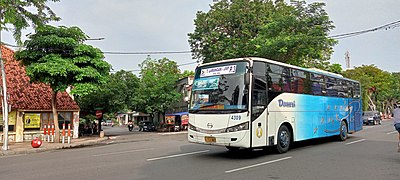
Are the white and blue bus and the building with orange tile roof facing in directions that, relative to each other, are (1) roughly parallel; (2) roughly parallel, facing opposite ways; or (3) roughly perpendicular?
roughly perpendicular

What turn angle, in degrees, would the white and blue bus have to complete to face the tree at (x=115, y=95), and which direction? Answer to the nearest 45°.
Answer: approximately 90° to its right

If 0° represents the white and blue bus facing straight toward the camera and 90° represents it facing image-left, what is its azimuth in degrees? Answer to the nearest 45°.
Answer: approximately 45°

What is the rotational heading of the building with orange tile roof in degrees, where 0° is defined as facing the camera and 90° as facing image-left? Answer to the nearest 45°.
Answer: approximately 0°

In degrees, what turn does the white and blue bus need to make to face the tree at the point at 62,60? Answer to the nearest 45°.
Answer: approximately 90° to its right

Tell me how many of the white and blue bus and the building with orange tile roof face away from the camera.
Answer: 0

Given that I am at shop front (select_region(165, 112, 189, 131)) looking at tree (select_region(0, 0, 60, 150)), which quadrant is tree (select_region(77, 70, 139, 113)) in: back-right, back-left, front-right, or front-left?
front-right
